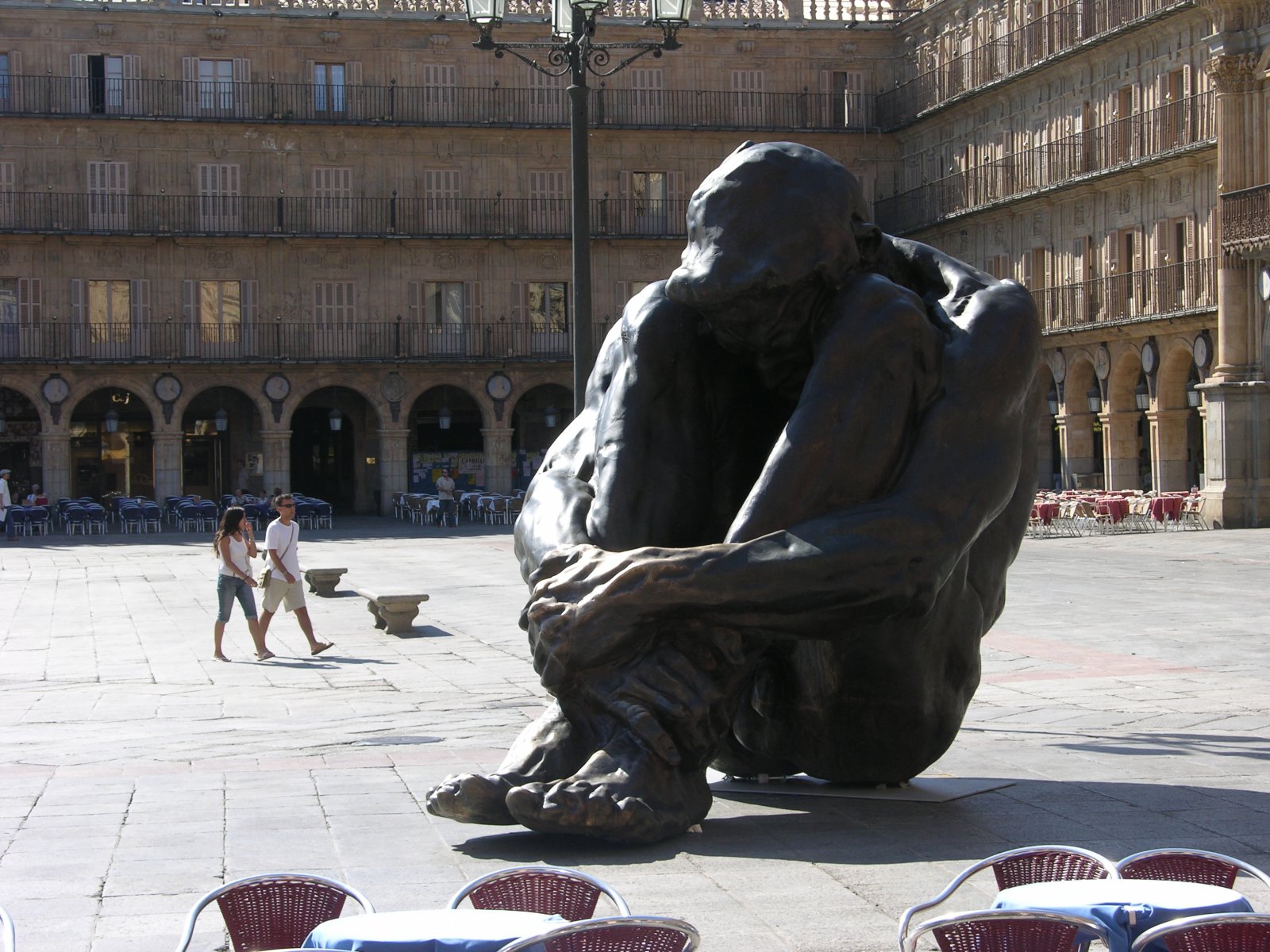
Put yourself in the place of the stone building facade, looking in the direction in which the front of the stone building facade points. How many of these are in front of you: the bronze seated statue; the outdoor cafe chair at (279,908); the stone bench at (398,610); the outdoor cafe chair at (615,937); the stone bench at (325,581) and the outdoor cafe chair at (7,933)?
6

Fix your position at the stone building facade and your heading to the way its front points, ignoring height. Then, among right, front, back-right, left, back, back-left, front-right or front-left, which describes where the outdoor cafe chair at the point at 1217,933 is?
front

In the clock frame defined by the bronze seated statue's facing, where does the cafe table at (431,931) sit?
The cafe table is roughly at 11 o'clock from the bronze seated statue.

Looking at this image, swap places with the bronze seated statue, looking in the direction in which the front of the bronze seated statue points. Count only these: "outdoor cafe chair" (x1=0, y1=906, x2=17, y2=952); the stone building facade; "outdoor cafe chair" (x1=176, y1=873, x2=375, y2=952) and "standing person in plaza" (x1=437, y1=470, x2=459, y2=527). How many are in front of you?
2

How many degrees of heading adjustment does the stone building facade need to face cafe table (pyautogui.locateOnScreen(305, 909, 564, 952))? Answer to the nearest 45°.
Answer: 0° — it already faces it

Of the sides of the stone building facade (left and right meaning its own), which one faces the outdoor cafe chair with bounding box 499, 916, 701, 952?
front

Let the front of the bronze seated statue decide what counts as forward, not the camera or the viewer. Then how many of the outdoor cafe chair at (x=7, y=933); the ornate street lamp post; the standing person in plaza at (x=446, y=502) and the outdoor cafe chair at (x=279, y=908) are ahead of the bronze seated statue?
2

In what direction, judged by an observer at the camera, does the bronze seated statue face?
facing the viewer and to the left of the viewer

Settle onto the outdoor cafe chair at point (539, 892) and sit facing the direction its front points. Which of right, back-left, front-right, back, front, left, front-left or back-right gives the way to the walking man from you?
back

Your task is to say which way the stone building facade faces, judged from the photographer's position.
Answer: facing the viewer

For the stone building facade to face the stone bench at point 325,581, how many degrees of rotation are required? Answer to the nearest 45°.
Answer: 0° — it already faces it

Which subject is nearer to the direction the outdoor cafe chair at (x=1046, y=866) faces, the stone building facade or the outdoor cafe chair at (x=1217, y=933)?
the outdoor cafe chair

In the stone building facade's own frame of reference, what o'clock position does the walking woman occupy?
The walking woman is roughly at 12 o'clock from the stone building facade.

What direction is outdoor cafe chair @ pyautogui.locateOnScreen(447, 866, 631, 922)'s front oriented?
toward the camera

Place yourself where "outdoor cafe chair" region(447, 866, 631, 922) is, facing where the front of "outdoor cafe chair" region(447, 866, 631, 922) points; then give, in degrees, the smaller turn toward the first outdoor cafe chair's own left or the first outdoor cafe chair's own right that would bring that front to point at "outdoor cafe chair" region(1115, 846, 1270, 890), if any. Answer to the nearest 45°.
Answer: approximately 90° to the first outdoor cafe chair's own left

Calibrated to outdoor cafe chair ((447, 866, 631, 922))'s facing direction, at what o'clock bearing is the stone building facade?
The stone building facade is roughly at 6 o'clock from the outdoor cafe chair.
